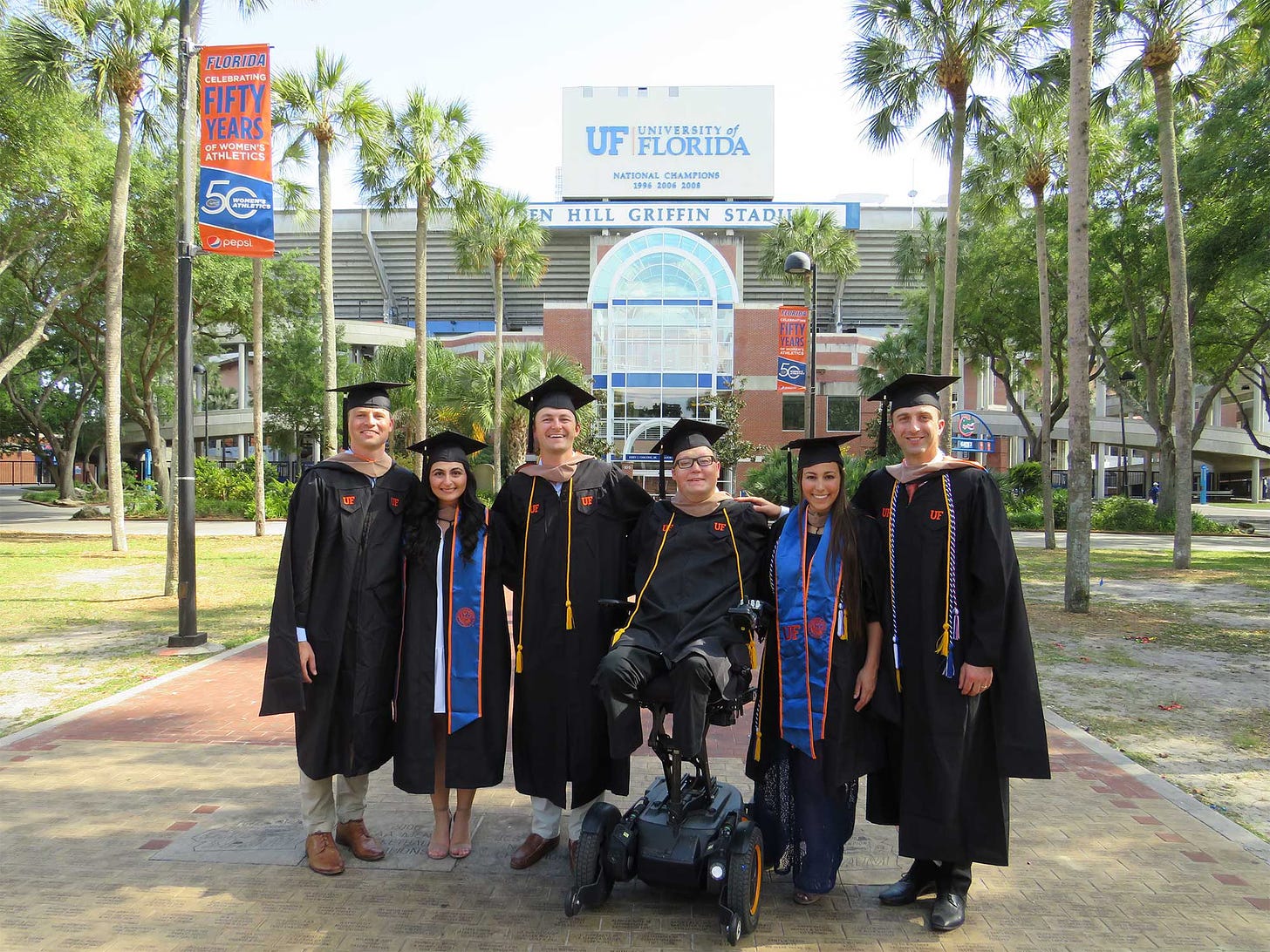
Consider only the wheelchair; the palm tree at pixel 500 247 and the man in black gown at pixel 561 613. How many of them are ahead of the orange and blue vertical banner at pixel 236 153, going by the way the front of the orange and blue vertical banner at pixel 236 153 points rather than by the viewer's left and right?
2

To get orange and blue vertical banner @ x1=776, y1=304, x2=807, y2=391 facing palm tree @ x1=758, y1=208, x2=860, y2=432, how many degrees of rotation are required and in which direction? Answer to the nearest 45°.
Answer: approximately 180°

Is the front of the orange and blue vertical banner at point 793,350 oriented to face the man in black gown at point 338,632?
yes

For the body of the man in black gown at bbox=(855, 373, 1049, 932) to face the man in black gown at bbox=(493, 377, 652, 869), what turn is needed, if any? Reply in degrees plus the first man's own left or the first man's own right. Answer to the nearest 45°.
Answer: approximately 45° to the first man's own right

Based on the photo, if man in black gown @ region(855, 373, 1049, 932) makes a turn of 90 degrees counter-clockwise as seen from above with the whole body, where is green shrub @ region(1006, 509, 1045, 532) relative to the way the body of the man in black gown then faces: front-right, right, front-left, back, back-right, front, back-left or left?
back-left

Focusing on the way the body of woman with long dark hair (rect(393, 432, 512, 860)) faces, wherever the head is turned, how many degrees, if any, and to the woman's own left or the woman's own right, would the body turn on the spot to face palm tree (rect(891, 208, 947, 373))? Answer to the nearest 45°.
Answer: approximately 135° to the woman's own left

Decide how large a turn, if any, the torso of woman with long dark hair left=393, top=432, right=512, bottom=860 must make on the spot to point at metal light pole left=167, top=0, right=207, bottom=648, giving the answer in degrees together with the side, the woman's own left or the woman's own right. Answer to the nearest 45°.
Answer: approximately 135° to the woman's own right

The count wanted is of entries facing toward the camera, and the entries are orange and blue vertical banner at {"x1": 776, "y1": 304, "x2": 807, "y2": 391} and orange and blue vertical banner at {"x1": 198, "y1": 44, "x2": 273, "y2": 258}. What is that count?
2
